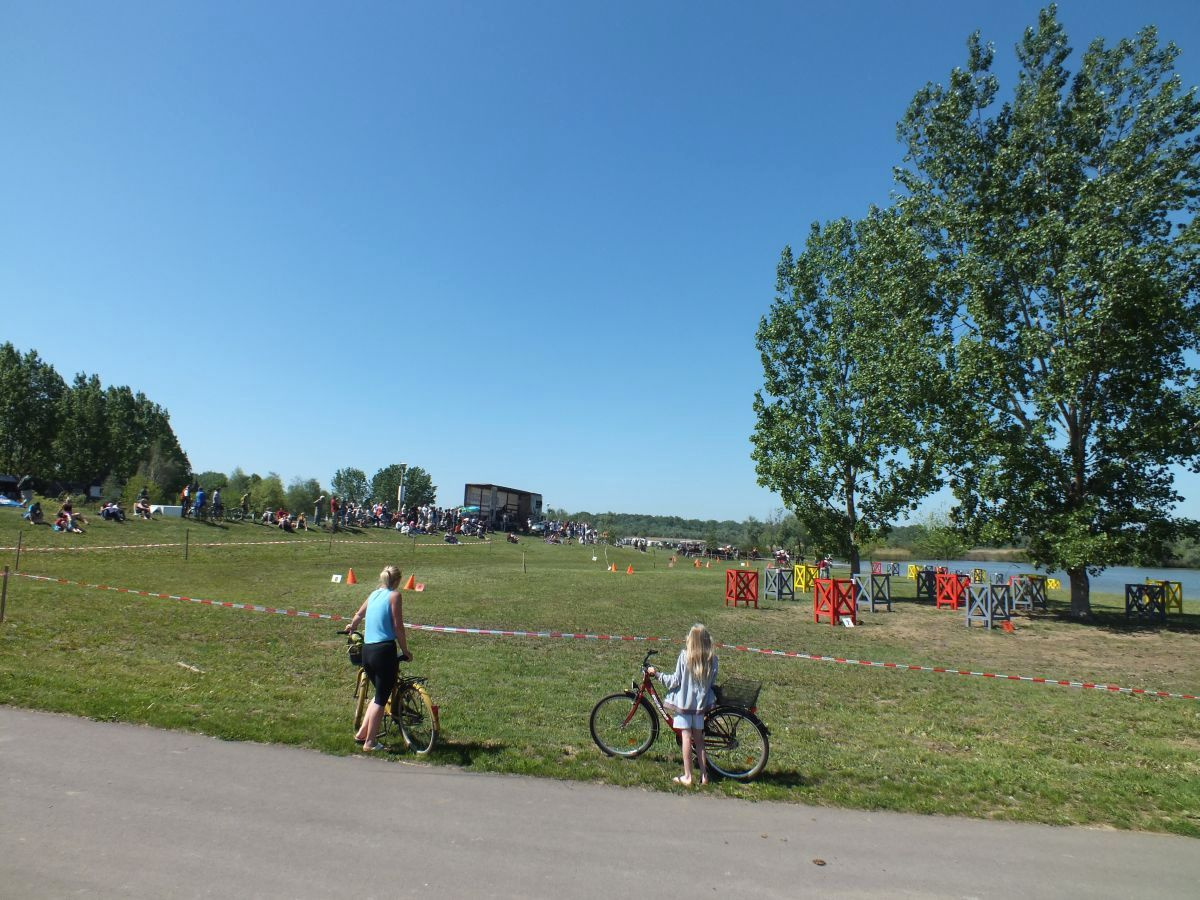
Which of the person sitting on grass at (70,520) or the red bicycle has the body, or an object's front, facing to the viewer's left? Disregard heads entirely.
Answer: the red bicycle

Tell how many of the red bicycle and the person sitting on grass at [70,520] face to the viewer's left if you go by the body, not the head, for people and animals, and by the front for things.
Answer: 1

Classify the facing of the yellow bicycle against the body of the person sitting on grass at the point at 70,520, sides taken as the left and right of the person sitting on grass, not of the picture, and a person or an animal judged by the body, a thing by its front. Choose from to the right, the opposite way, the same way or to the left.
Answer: the opposite way

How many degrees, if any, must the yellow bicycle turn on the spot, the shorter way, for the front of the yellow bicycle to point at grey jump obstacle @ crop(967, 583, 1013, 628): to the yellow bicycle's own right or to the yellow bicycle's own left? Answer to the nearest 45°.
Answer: approximately 90° to the yellow bicycle's own right

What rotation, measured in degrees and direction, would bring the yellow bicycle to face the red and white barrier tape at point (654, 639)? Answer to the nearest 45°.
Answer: approximately 90° to its right

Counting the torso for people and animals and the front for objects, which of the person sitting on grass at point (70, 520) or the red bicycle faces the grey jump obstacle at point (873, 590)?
the person sitting on grass

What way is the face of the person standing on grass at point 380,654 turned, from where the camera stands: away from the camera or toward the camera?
away from the camera

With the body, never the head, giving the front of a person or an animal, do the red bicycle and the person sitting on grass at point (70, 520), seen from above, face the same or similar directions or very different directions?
very different directions

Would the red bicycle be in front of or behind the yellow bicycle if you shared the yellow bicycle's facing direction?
behind

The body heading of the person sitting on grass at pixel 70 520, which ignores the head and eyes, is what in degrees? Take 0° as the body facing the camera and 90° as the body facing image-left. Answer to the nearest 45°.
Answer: approximately 315°

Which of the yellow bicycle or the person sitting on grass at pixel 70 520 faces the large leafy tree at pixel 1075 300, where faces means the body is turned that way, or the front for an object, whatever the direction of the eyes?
the person sitting on grass

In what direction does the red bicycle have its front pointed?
to the viewer's left

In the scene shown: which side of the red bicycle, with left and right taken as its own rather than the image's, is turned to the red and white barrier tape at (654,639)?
right

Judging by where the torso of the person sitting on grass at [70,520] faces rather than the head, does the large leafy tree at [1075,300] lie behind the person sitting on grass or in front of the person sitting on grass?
in front

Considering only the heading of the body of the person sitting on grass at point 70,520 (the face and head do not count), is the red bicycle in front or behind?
in front

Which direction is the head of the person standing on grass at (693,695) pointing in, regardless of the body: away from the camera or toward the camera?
away from the camera

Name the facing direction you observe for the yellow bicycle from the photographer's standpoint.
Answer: facing away from the viewer and to the left of the viewer
